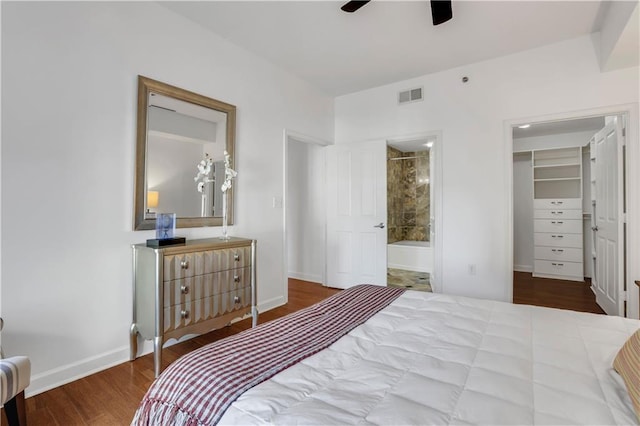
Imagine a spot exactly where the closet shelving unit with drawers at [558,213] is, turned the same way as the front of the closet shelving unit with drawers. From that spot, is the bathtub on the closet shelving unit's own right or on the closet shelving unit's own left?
on the closet shelving unit's own right

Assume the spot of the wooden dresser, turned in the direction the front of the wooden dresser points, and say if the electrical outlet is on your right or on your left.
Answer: on your left

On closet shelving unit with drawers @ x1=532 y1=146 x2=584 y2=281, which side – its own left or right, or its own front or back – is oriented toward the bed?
front

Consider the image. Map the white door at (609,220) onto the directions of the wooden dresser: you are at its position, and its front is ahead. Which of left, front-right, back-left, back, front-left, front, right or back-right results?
front-left

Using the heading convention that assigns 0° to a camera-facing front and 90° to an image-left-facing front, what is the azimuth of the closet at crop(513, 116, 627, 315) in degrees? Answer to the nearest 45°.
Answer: approximately 0°

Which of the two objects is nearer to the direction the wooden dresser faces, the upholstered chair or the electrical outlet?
the electrical outlet

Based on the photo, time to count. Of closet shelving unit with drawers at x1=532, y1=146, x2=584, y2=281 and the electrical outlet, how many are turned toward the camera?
2

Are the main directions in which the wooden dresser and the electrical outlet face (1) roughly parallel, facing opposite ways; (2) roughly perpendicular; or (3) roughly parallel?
roughly perpendicular

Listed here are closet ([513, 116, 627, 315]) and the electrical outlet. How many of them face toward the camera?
2

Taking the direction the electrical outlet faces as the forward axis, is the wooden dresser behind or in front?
in front

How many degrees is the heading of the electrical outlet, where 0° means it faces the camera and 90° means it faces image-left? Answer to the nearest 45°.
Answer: approximately 0°

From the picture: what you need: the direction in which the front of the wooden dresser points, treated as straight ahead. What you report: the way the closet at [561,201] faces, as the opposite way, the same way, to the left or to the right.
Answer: to the right

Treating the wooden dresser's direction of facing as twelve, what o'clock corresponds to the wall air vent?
The wall air vent is roughly at 10 o'clock from the wooden dresser.

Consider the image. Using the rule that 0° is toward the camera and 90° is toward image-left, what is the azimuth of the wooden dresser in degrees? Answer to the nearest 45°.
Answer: approximately 315°

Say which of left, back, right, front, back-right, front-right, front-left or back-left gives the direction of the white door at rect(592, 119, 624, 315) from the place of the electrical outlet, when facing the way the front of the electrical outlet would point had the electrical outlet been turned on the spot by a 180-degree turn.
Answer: right
